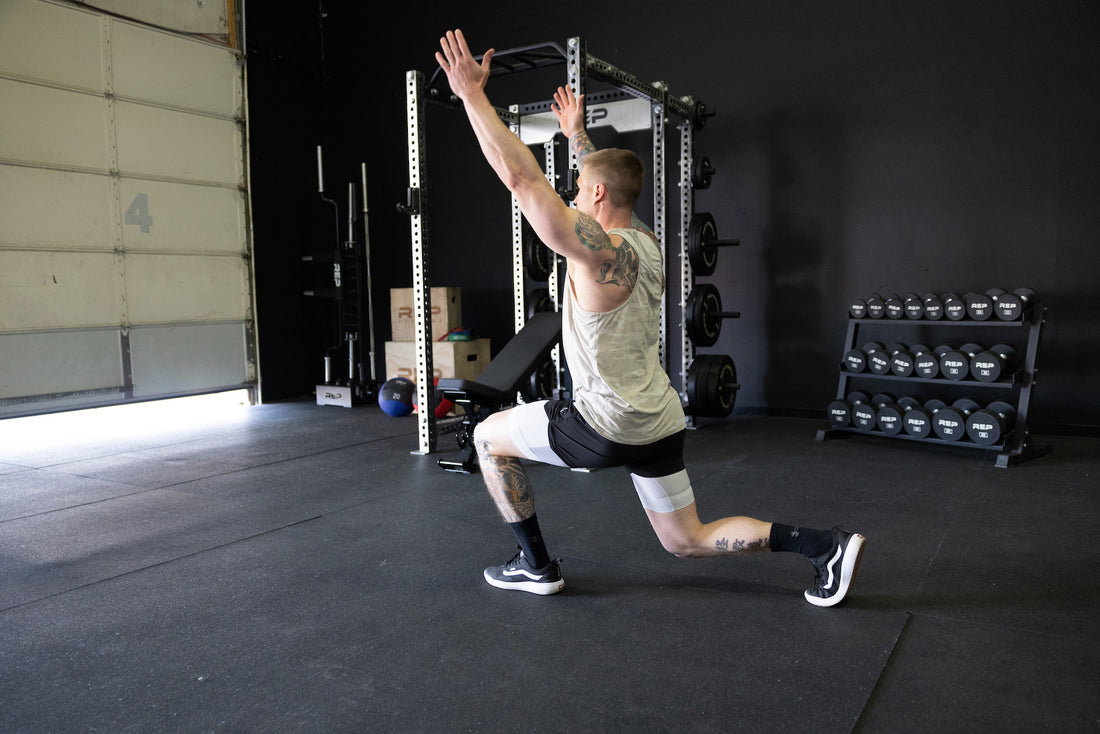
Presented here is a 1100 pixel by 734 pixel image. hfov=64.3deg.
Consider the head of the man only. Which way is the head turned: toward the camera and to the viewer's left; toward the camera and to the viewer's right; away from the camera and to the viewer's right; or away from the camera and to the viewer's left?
away from the camera and to the viewer's left

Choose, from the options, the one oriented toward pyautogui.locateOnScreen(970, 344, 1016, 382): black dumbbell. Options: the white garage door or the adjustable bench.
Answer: the white garage door

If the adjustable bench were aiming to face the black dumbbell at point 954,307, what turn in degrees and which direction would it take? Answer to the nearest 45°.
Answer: approximately 135° to its left

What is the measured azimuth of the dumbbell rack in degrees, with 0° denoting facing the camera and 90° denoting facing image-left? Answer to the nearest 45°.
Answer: approximately 45°

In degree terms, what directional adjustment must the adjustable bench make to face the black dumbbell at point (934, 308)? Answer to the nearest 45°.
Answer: approximately 135° to its left

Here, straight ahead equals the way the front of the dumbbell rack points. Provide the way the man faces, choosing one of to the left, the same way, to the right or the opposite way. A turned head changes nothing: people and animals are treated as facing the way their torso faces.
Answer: to the right

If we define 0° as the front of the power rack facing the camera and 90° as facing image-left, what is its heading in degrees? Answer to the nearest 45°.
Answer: approximately 45°

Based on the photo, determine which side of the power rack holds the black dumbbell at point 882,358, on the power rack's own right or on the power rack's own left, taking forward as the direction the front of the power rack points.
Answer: on the power rack's own left

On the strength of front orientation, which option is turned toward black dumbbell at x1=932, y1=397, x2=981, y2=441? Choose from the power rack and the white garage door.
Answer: the white garage door

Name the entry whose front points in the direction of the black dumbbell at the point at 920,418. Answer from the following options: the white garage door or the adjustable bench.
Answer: the white garage door

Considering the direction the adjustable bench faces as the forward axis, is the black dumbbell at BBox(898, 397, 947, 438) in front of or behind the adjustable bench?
behind

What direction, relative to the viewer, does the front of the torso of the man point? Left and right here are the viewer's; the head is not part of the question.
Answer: facing away from the viewer and to the left of the viewer

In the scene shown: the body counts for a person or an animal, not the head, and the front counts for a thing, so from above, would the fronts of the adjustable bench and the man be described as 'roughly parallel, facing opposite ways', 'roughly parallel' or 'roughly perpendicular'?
roughly perpendicular
